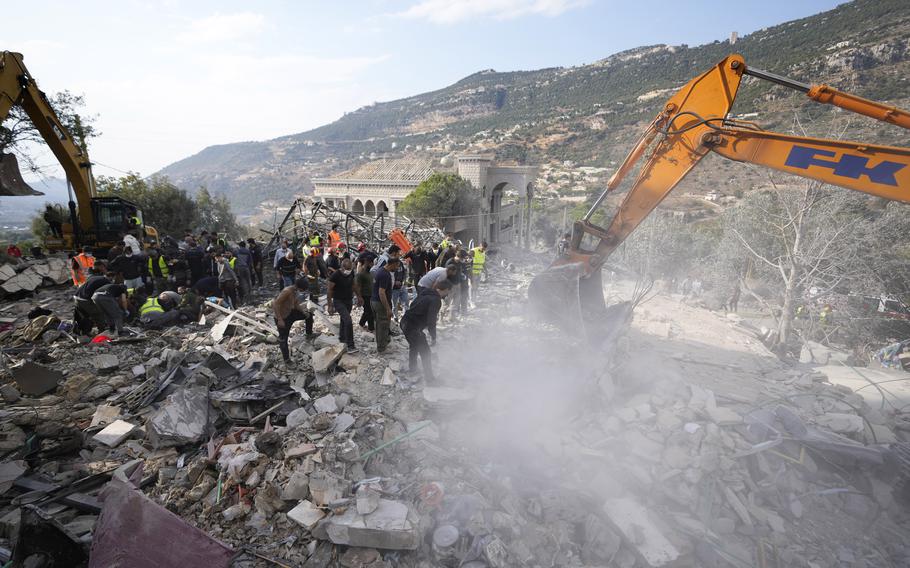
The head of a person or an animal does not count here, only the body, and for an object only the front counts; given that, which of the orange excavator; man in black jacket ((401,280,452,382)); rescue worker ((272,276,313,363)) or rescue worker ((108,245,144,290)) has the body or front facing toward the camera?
rescue worker ((108,245,144,290))

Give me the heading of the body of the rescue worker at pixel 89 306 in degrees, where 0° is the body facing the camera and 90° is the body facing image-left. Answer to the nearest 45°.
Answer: approximately 270°

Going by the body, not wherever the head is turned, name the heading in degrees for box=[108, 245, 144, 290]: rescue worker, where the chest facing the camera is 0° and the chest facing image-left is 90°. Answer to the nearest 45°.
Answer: approximately 0°

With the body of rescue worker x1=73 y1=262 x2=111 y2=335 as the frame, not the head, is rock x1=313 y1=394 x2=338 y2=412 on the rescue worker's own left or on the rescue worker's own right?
on the rescue worker's own right

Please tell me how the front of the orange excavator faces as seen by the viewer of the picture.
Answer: facing to the left of the viewer
